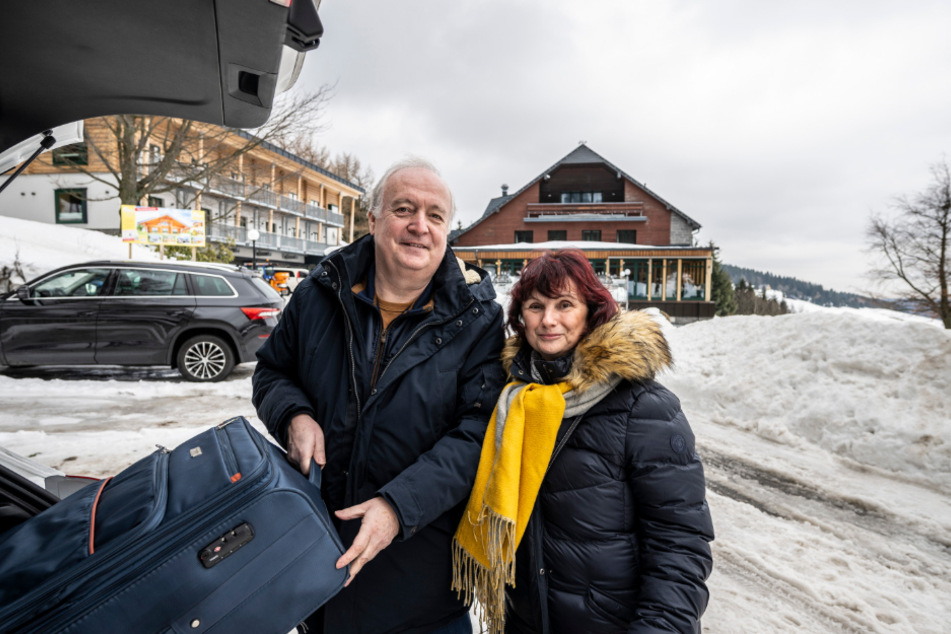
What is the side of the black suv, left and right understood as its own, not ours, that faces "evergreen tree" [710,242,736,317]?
right

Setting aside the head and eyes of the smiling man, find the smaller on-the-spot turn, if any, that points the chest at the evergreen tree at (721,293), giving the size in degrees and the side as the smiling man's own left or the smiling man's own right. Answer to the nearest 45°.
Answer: approximately 135° to the smiling man's own left

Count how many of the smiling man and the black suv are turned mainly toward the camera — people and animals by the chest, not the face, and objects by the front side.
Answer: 1

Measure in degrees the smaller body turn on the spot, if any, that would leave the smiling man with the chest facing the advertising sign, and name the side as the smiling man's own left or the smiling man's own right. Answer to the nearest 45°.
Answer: approximately 135° to the smiling man's own right

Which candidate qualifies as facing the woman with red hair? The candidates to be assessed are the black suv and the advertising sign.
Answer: the advertising sign

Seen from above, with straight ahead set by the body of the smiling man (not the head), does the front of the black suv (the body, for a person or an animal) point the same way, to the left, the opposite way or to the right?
to the right

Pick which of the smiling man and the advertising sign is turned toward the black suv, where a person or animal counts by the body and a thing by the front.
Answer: the advertising sign

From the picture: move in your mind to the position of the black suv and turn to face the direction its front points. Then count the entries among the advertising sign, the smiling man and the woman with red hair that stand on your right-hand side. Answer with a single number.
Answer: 1

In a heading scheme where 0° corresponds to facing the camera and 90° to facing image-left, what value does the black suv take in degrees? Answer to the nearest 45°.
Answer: approximately 90°

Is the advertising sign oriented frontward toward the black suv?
yes

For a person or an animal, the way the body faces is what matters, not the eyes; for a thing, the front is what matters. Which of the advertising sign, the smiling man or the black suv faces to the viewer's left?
the black suv

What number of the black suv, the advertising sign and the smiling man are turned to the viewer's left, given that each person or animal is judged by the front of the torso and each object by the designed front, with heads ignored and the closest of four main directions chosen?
1

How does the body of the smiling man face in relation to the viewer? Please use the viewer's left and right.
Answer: facing the viewer

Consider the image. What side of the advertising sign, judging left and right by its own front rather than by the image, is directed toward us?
front

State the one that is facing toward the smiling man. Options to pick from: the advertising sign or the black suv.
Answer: the advertising sign

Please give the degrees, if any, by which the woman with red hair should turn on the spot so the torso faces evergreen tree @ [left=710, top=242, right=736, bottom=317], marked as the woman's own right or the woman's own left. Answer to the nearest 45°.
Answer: approximately 135° to the woman's own right
